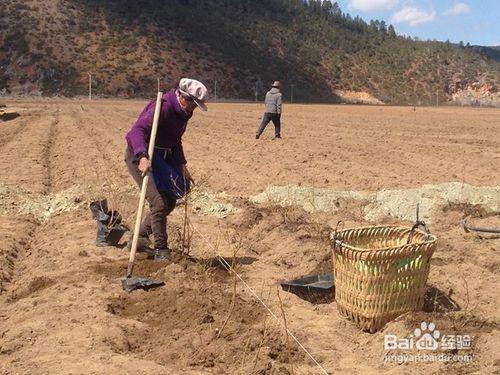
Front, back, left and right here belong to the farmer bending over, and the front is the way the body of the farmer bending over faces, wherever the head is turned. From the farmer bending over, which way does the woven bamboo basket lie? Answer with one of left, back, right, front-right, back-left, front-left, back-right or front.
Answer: front

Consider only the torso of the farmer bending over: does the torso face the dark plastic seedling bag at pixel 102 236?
no

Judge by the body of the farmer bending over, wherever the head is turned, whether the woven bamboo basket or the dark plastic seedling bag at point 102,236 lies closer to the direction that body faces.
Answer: the woven bamboo basket

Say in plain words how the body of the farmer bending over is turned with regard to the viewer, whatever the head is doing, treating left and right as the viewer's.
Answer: facing the viewer and to the right of the viewer
